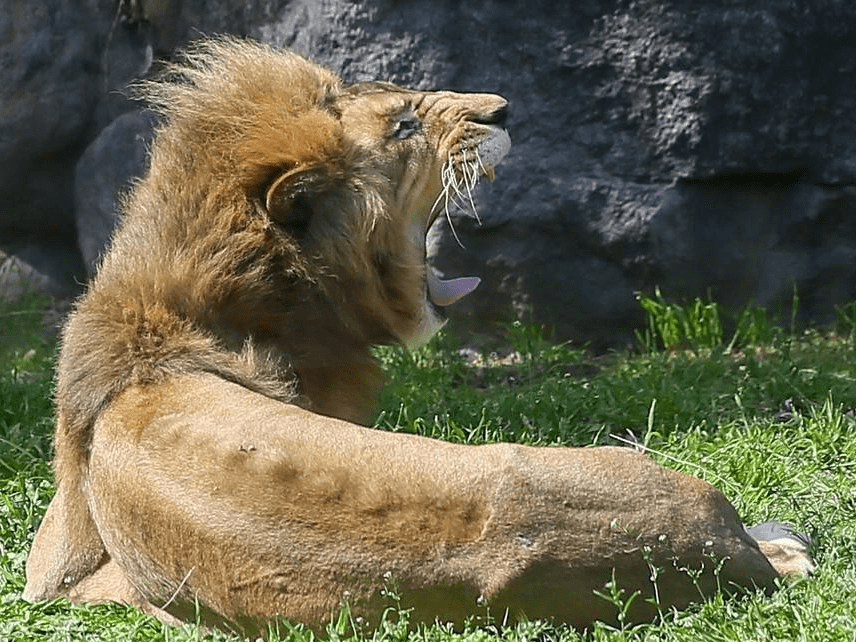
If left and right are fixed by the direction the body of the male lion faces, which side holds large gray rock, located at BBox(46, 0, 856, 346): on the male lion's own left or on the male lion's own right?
on the male lion's own right

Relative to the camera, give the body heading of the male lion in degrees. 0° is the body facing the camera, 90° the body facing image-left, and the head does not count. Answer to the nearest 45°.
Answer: approximately 90°

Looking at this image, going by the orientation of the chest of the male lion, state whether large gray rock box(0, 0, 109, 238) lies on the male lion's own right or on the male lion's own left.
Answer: on the male lion's own right

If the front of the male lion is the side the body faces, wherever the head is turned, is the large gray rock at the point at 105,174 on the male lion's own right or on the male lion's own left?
on the male lion's own right
